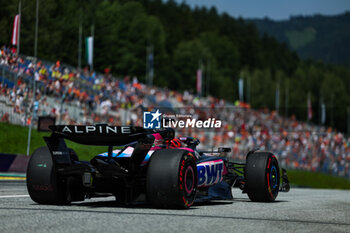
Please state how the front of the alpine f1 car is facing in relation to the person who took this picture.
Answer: facing away from the viewer and to the right of the viewer
